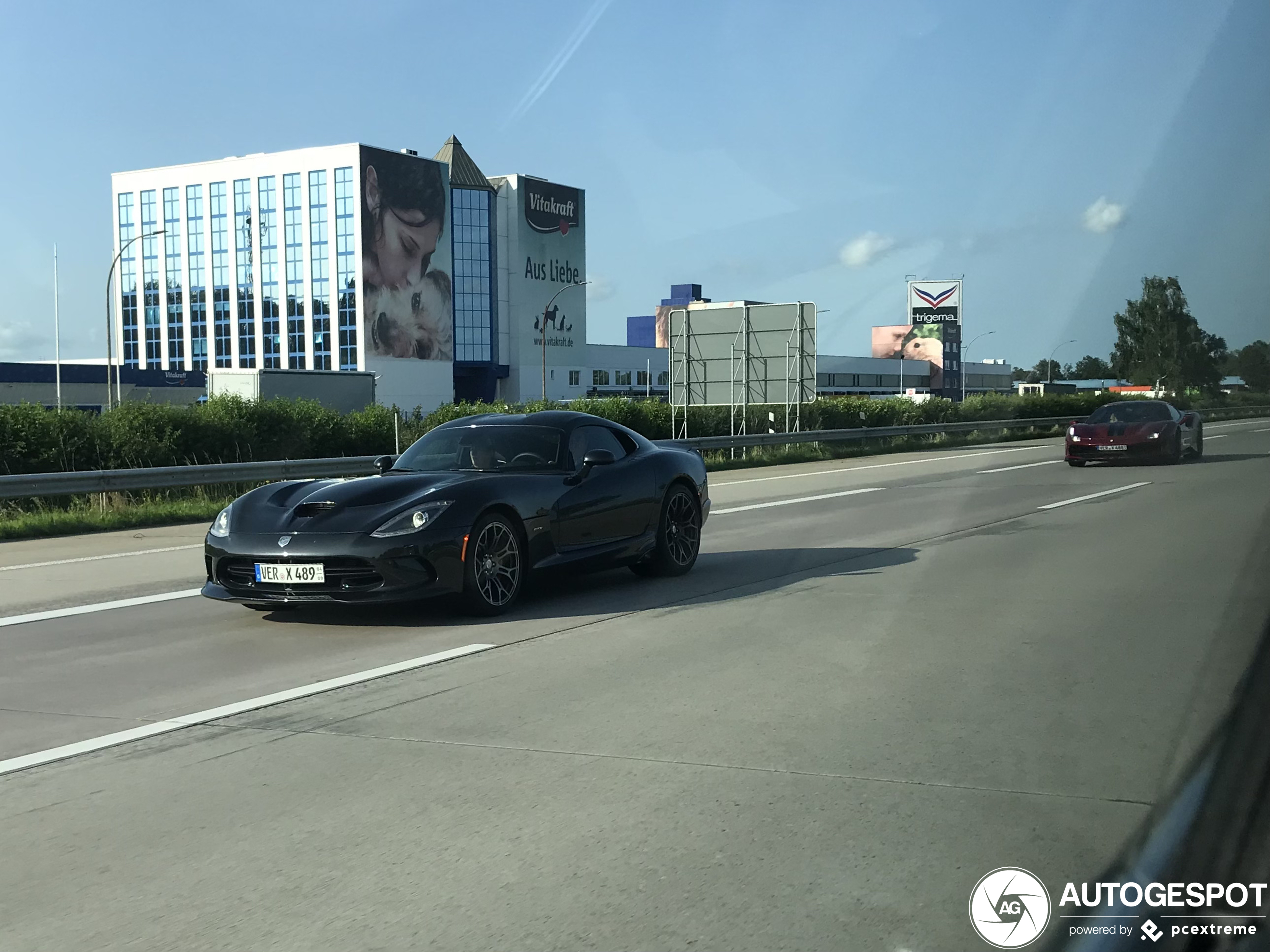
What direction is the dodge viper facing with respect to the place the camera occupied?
facing the viewer and to the left of the viewer

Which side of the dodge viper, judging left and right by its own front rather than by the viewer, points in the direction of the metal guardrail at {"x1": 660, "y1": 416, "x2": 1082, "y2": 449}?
back

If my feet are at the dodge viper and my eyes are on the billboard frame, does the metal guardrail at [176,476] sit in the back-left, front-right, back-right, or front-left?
front-left

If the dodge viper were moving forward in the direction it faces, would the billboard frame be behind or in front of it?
behind
